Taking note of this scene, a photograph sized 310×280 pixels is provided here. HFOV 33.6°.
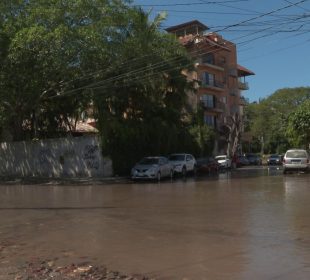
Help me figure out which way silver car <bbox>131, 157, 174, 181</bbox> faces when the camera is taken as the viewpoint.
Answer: facing the viewer and to the left of the viewer

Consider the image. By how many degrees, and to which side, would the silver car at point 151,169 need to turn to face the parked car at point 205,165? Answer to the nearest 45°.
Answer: approximately 180°

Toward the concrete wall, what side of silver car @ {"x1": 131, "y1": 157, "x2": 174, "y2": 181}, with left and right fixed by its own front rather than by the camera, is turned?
right
